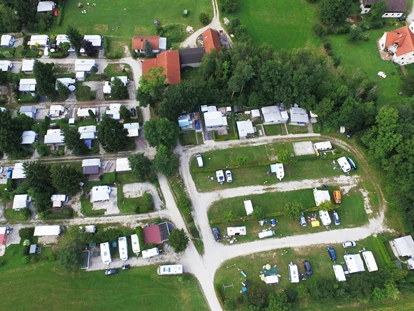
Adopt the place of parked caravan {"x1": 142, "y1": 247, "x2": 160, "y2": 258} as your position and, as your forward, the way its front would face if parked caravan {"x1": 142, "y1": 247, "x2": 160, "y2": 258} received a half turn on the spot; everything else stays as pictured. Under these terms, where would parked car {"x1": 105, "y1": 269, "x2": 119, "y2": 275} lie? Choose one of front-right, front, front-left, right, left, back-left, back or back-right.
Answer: front

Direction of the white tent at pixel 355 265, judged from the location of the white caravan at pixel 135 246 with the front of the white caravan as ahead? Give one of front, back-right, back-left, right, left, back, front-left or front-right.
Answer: left

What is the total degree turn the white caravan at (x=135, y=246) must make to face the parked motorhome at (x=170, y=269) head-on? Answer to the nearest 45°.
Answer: approximately 90° to its left

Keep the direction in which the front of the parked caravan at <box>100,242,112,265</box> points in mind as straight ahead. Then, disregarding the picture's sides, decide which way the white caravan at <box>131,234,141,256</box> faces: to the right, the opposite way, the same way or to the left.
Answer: the same way

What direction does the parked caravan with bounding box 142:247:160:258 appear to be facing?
to the viewer's right

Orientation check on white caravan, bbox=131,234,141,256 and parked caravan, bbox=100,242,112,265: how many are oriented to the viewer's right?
0

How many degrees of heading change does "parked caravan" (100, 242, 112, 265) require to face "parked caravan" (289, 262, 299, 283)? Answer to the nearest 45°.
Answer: approximately 90° to its left

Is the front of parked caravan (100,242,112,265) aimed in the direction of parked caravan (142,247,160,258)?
no

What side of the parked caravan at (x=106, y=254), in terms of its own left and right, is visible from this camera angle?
front

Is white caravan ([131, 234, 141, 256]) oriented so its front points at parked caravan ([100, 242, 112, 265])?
no

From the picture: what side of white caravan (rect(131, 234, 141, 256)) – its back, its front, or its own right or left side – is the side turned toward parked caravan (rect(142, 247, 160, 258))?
left

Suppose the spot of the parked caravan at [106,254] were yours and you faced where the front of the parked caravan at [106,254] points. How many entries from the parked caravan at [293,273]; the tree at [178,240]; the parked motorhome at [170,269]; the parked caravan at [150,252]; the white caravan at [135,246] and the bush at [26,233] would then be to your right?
1

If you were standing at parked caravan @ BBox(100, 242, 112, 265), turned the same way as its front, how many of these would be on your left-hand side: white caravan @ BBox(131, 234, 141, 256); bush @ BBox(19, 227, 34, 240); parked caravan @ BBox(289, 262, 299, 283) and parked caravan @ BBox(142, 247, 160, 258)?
3
